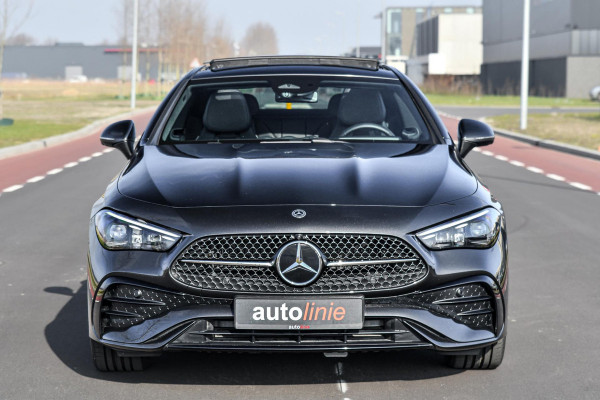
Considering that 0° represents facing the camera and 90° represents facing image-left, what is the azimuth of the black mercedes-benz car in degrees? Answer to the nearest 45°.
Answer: approximately 0°
